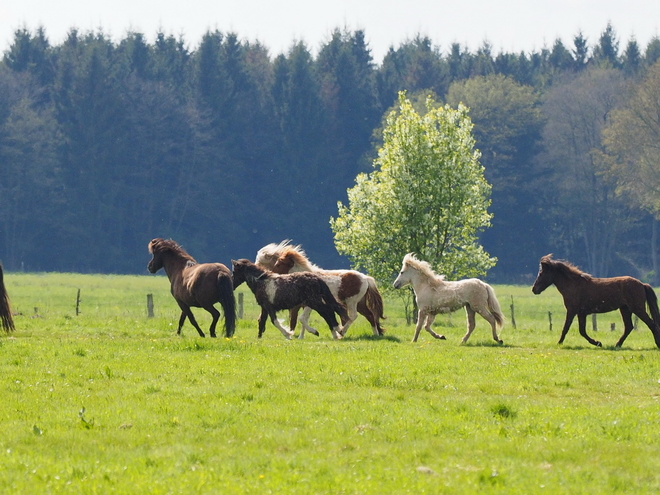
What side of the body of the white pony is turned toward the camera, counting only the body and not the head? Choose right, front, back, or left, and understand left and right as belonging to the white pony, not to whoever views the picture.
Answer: left

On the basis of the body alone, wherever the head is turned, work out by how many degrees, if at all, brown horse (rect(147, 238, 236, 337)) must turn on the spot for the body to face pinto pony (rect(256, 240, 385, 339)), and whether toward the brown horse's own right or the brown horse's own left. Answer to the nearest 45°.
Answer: approximately 135° to the brown horse's own right

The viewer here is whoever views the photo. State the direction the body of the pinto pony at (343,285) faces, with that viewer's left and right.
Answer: facing to the left of the viewer

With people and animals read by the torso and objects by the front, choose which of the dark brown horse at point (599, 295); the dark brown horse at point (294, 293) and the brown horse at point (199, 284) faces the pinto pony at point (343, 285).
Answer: the dark brown horse at point (599, 295)

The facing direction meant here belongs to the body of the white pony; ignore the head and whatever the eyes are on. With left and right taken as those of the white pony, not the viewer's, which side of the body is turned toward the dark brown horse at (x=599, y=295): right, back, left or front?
back

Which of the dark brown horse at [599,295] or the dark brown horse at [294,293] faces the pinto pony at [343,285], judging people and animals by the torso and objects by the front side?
the dark brown horse at [599,295]

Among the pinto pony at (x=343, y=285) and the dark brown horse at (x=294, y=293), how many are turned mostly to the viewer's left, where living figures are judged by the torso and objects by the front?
2

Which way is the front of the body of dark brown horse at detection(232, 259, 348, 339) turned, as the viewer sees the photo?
to the viewer's left

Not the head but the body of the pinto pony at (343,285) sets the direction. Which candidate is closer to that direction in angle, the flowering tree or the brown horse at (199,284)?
the brown horse

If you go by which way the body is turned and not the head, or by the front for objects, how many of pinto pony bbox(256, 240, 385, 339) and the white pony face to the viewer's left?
2

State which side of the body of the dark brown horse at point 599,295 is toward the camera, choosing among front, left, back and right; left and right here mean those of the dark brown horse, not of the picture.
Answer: left
